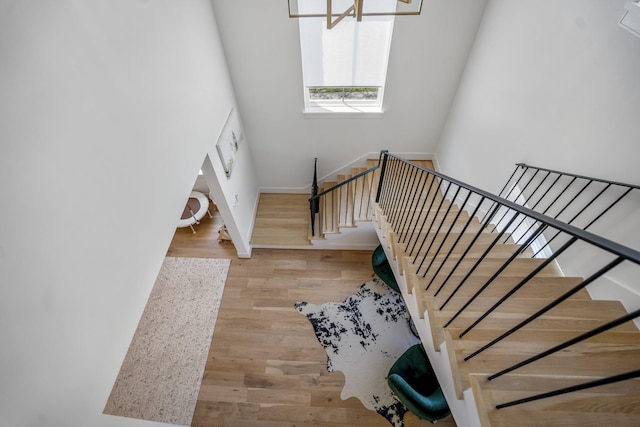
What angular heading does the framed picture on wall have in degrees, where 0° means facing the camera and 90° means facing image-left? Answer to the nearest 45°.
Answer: approximately 270°

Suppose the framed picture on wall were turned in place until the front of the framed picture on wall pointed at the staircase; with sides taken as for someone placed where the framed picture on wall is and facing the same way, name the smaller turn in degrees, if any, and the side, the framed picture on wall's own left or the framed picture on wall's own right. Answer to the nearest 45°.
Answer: approximately 45° to the framed picture on wall's own right

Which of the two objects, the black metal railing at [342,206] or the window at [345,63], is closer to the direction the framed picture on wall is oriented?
the black metal railing
